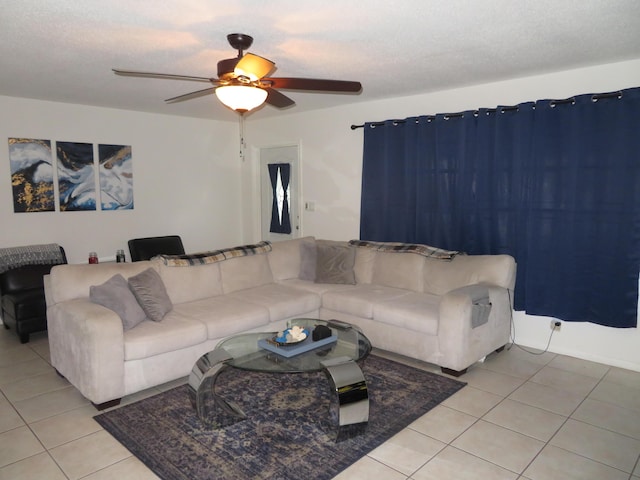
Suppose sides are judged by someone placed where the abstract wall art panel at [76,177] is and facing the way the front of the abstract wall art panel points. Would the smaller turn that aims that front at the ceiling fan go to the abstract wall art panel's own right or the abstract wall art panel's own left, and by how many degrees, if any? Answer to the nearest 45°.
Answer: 0° — it already faces it

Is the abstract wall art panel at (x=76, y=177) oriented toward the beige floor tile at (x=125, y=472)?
yes

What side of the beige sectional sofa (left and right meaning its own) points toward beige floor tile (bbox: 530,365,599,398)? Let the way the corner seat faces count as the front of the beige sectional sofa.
left

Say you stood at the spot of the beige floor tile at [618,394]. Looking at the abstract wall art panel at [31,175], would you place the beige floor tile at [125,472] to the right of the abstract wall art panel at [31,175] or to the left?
left

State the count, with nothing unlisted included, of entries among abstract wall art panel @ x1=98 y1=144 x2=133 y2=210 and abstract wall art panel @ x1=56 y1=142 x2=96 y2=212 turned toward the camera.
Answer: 2

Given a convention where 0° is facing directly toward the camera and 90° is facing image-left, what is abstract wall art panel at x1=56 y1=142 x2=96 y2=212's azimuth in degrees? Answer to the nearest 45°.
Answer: approximately 0°
